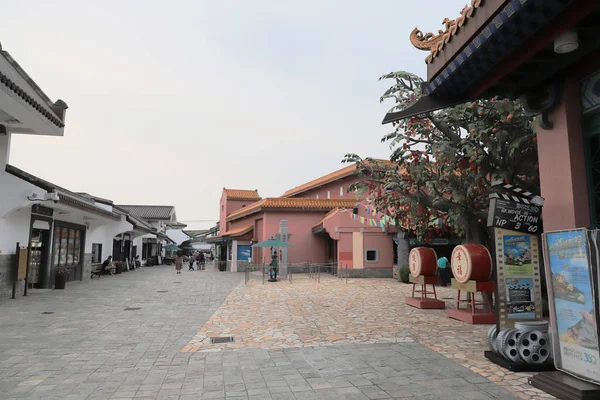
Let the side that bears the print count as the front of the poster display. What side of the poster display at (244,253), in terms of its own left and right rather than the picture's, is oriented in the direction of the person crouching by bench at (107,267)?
right

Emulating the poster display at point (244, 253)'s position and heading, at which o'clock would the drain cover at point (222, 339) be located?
The drain cover is roughly at 12 o'clock from the poster display.

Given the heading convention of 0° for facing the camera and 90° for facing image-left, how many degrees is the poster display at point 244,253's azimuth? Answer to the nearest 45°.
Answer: approximately 0°

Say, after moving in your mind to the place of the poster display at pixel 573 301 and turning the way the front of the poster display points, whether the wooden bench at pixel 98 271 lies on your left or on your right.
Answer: on your right

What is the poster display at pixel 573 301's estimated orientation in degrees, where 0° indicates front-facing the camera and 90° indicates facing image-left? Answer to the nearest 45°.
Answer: approximately 45°
